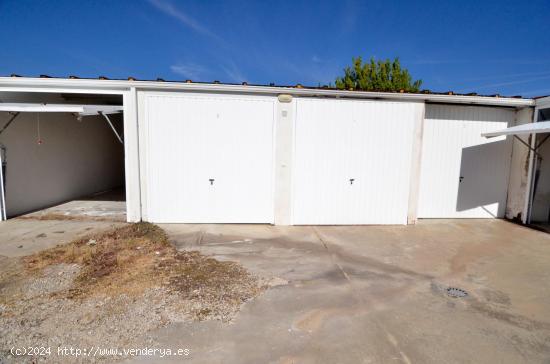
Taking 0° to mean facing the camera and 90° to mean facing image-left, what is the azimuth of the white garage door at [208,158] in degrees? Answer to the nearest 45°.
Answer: approximately 0°

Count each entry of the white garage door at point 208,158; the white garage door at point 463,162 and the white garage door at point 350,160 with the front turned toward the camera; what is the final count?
3

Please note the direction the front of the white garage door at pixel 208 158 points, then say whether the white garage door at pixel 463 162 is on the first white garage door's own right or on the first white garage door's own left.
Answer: on the first white garage door's own left

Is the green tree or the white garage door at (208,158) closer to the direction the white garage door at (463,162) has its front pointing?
the white garage door

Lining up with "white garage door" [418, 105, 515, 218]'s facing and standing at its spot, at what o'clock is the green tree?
The green tree is roughly at 5 o'clock from the white garage door.

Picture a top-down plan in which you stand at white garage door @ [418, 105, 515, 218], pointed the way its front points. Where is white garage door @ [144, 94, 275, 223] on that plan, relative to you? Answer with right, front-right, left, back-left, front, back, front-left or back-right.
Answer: front-right

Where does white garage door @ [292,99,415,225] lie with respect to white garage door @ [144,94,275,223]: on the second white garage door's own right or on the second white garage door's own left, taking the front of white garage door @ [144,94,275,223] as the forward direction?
on the second white garage door's own left

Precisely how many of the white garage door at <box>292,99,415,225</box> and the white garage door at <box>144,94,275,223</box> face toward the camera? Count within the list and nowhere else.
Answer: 2

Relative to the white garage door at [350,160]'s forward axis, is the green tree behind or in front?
behind

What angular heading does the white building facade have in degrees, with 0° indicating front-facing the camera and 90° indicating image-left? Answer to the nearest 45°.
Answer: approximately 0°
